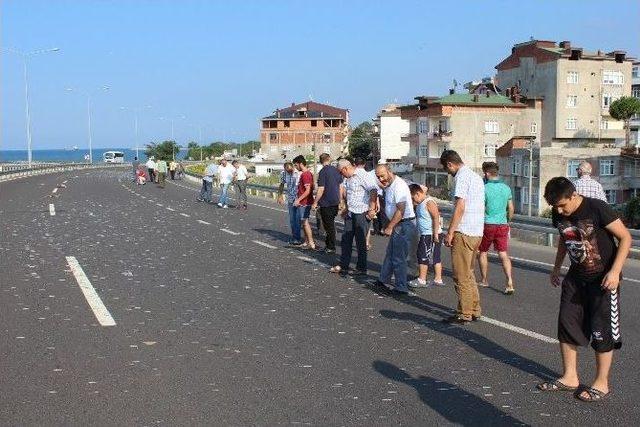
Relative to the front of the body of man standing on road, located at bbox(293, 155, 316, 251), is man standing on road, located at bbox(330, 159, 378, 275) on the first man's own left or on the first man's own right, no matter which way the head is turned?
on the first man's own left

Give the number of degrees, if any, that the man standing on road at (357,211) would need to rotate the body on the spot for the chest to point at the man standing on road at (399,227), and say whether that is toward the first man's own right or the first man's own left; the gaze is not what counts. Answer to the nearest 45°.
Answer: approximately 45° to the first man's own left

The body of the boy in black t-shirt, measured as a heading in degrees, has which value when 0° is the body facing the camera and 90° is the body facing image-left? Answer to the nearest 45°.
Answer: approximately 45°

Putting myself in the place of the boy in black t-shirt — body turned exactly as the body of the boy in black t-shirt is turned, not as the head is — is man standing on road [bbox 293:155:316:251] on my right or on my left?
on my right

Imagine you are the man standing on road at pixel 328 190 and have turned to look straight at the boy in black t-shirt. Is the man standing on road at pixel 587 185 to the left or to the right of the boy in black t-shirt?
left

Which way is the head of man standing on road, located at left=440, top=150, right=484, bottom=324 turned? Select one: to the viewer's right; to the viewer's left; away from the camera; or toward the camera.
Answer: to the viewer's left

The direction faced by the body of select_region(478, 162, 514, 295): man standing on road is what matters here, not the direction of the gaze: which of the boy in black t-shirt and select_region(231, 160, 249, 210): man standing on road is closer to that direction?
the man standing on road

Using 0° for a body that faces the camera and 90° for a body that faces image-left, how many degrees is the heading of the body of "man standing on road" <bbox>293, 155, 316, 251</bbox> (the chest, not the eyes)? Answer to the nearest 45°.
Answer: approximately 90°
